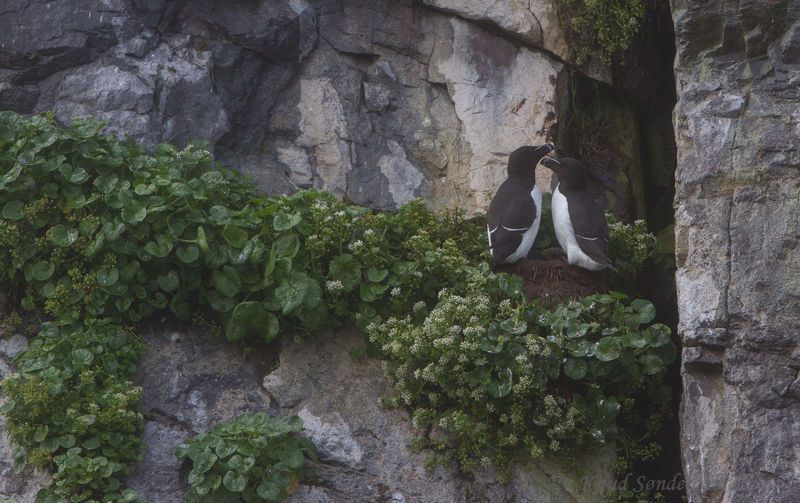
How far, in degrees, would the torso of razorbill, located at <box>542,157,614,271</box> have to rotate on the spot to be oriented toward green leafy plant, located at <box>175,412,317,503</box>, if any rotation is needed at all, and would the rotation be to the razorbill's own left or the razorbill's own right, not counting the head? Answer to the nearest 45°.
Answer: approximately 45° to the razorbill's own left

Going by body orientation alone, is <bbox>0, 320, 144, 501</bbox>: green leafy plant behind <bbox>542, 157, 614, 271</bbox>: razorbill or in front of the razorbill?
in front

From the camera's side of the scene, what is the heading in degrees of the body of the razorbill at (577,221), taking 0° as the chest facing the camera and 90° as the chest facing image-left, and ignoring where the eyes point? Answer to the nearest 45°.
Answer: approximately 90°
